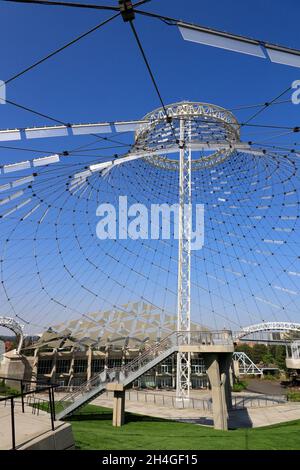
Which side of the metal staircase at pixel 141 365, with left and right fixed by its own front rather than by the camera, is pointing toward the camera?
left

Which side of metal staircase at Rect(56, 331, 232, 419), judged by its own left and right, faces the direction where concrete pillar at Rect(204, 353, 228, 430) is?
back

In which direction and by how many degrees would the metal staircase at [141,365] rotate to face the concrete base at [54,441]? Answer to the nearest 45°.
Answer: approximately 90° to its left
